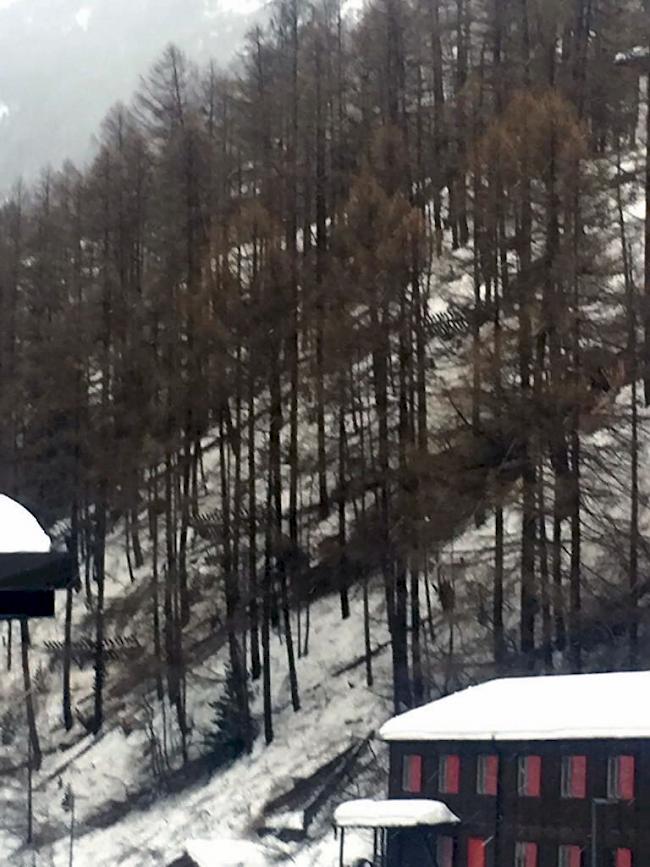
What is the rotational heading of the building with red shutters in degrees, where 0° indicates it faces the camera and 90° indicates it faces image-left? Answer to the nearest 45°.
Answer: approximately 0°
